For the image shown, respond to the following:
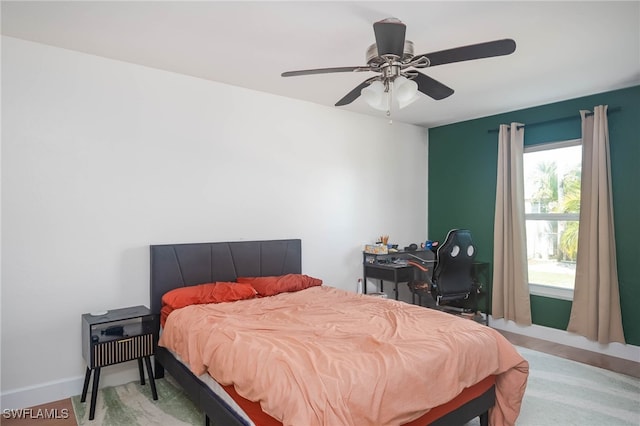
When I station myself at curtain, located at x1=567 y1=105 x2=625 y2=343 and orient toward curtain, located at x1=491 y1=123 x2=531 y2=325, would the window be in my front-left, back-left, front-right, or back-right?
front-right

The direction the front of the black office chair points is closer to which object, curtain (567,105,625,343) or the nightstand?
the nightstand

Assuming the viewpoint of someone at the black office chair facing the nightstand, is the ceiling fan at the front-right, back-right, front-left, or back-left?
front-left

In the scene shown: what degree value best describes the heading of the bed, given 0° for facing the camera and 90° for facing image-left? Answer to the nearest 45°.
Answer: approximately 315°

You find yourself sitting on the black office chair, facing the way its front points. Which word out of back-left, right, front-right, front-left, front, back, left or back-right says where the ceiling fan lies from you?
back-left

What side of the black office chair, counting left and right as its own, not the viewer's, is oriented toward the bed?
left

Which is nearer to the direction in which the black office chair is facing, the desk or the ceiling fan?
the desk

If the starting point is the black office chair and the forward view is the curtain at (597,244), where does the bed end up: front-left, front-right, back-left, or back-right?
back-right

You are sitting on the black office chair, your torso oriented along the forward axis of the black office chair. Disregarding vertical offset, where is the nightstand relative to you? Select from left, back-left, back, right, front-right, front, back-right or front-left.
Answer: left

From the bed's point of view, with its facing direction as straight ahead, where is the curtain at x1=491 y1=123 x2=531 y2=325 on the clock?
The curtain is roughly at 9 o'clock from the bed.

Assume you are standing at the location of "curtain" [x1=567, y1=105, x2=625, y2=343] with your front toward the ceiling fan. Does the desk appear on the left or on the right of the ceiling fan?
right

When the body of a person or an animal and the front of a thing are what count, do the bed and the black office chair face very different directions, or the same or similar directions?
very different directions

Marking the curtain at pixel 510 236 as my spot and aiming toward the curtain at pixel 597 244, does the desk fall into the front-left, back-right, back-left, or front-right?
back-right

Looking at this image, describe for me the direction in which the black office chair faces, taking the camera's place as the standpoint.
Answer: facing away from the viewer and to the left of the viewer

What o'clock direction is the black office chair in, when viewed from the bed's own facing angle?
The black office chair is roughly at 9 o'clock from the bed.
